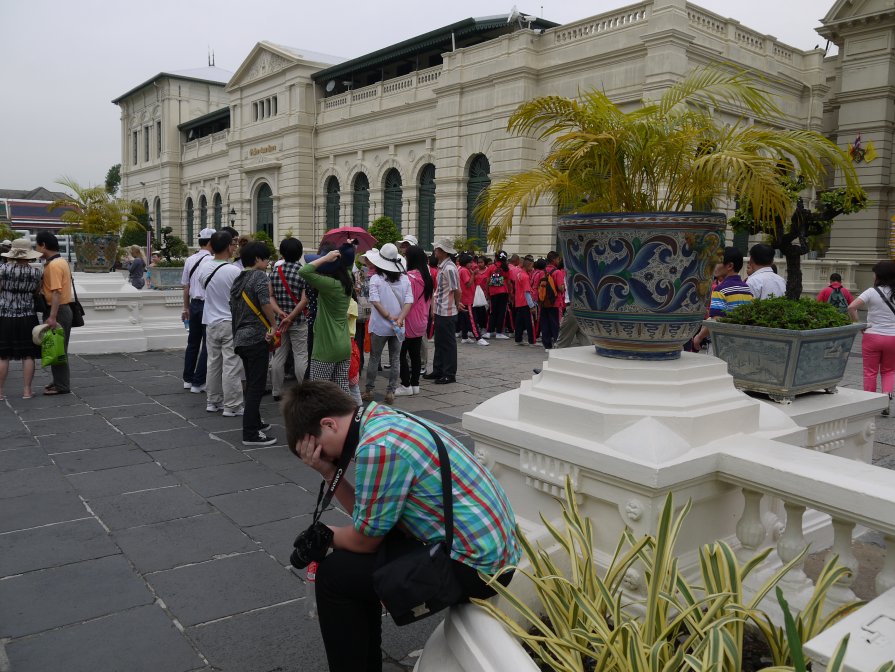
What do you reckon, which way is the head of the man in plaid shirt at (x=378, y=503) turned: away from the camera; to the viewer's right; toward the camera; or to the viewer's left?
to the viewer's left

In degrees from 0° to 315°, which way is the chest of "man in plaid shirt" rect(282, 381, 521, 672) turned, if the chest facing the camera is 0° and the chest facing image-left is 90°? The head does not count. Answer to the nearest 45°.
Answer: approximately 90°

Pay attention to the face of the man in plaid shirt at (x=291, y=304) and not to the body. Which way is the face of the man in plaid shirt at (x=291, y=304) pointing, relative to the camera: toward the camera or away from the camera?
away from the camera

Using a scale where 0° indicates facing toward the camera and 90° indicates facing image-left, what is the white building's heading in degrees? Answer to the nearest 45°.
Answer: approximately 45°

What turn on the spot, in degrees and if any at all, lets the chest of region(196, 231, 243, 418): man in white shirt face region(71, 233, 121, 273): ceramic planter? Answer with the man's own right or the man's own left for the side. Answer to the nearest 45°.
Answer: approximately 45° to the man's own left

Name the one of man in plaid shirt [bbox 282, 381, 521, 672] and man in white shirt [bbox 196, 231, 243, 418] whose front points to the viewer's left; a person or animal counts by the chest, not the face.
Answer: the man in plaid shirt
